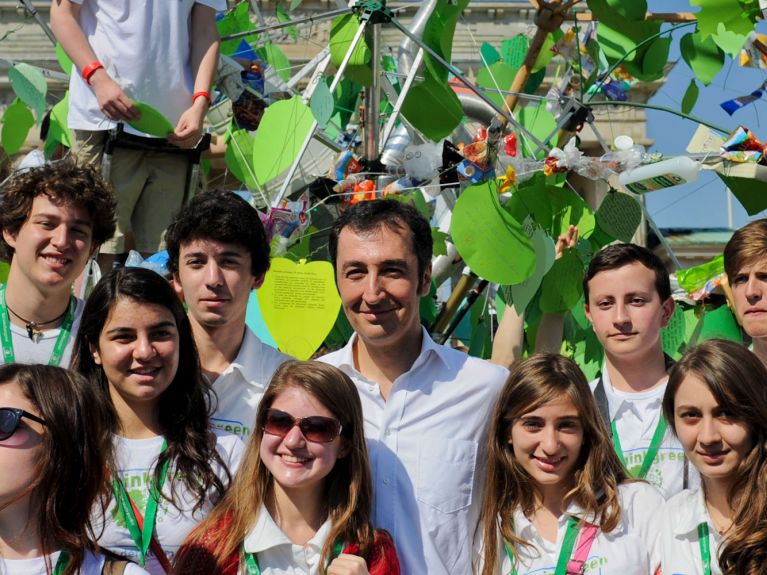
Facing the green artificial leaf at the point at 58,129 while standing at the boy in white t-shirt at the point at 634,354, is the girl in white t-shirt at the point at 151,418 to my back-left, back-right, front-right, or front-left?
front-left

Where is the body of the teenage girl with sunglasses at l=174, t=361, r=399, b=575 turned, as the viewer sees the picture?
toward the camera

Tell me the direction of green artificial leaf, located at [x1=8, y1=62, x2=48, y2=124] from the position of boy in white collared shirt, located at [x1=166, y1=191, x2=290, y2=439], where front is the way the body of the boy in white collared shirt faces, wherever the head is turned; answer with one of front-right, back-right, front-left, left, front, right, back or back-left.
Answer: back-right

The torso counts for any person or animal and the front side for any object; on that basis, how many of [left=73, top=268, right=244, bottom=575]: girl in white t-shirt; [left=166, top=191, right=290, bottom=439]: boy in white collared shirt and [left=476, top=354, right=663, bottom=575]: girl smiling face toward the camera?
3

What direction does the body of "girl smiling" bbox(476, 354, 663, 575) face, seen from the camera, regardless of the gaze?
toward the camera

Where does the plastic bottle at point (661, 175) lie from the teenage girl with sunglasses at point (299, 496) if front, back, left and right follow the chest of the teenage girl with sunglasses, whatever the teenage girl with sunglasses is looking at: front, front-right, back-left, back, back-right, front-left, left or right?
back-left

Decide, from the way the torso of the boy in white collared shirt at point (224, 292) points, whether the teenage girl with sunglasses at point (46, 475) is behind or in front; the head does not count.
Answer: in front

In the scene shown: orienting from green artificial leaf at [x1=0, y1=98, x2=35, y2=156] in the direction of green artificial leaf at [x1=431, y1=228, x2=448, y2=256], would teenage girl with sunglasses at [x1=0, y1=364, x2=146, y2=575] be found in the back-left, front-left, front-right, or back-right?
front-right

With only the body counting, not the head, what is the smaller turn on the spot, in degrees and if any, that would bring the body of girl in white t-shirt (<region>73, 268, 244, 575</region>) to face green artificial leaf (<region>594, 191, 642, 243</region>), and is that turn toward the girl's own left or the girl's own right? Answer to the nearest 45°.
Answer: approximately 135° to the girl's own left
